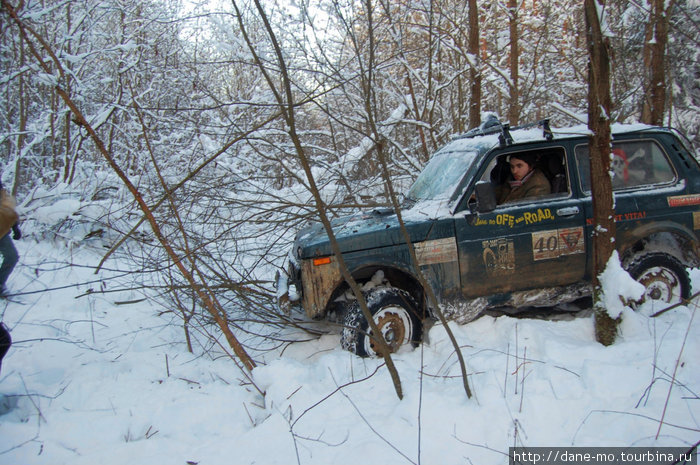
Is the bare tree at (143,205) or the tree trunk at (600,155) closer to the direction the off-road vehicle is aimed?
the bare tree

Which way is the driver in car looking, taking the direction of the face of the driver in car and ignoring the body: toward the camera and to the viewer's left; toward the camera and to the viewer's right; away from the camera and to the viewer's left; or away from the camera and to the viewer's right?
toward the camera and to the viewer's left

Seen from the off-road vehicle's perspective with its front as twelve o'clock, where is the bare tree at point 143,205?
The bare tree is roughly at 11 o'clock from the off-road vehicle.

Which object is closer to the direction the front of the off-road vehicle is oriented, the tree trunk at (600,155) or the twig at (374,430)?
the twig

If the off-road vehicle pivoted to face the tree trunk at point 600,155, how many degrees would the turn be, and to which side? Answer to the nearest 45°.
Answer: approximately 135° to its left

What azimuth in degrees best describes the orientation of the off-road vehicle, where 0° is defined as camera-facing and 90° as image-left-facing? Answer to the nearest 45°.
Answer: approximately 90°

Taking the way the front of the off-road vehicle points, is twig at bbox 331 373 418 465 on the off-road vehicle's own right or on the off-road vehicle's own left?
on the off-road vehicle's own left
